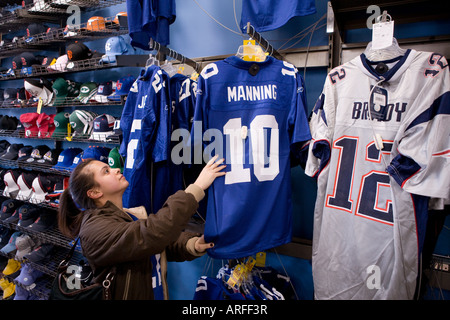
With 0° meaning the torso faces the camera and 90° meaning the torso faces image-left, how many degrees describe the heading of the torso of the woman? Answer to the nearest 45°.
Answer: approximately 270°

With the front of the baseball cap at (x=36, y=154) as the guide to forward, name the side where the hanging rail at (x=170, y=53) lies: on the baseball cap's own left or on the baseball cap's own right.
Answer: on the baseball cap's own left

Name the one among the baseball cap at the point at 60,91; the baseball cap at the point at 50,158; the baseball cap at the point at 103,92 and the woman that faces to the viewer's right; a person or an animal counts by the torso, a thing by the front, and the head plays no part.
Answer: the woman

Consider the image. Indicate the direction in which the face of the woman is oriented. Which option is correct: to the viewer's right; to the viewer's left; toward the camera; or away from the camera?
to the viewer's right
